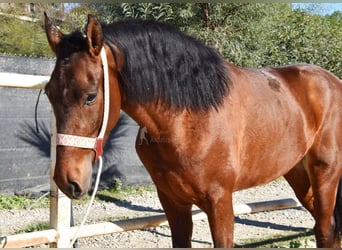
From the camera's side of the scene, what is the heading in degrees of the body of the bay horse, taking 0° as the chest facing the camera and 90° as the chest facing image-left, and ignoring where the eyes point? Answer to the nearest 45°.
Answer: approximately 45°

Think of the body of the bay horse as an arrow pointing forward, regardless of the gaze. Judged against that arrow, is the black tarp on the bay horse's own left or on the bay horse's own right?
on the bay horse's own right

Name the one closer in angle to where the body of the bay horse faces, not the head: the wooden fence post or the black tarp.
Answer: the wooden fence post
